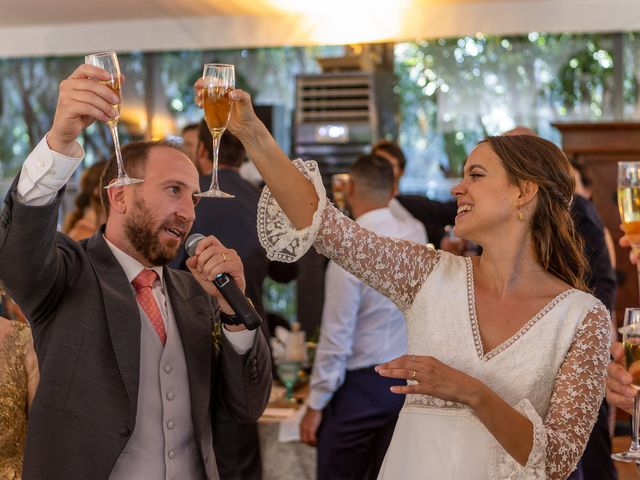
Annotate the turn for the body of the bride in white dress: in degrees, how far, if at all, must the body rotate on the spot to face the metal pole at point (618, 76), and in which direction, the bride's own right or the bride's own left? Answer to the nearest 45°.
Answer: approximately 135° to the bride's own right

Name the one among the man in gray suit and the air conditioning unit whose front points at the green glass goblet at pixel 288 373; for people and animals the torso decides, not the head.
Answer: the air conditioning unit

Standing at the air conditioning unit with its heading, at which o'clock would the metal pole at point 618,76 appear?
The metal pole is roughly at 9 o'clock from the air conditioning unit.

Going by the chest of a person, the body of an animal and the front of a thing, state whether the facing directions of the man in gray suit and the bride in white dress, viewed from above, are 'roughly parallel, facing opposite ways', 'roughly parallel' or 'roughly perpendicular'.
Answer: roughly perpendicular

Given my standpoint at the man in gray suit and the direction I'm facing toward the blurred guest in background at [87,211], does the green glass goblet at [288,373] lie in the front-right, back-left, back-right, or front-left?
front-right

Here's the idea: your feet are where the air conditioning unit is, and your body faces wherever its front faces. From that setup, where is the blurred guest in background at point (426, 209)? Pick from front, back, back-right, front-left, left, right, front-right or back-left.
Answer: front

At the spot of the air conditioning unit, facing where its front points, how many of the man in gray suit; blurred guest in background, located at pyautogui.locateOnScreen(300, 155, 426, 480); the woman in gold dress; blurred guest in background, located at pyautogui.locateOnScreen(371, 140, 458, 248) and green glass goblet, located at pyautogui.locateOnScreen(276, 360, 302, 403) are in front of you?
5

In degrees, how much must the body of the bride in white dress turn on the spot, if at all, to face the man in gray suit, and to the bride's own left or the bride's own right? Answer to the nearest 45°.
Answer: approximately 45° to the bride's own right

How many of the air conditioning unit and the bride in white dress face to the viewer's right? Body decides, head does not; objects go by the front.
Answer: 0

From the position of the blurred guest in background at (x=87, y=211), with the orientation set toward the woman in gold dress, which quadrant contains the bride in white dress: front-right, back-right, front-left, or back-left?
front-left

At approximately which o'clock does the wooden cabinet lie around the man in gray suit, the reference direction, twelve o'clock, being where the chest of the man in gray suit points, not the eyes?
The wooden cabinet is roughly at 9 o'clock from the man in gray suit.

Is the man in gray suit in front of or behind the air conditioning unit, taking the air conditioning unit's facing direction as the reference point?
in front

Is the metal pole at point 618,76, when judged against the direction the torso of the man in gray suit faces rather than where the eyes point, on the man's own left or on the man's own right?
on the man's own left

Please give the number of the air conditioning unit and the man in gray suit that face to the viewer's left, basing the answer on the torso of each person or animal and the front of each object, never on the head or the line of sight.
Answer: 0

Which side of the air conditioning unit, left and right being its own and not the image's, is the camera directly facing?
front

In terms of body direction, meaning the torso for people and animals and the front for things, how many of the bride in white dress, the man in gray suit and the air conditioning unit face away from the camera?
0

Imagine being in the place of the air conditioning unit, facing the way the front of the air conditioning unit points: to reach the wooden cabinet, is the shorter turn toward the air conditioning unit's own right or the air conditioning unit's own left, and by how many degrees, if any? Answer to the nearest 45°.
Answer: approximately 45° to the air conditioning unit's own left

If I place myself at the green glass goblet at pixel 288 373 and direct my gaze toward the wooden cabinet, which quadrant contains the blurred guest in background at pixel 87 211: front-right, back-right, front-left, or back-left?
back-left
